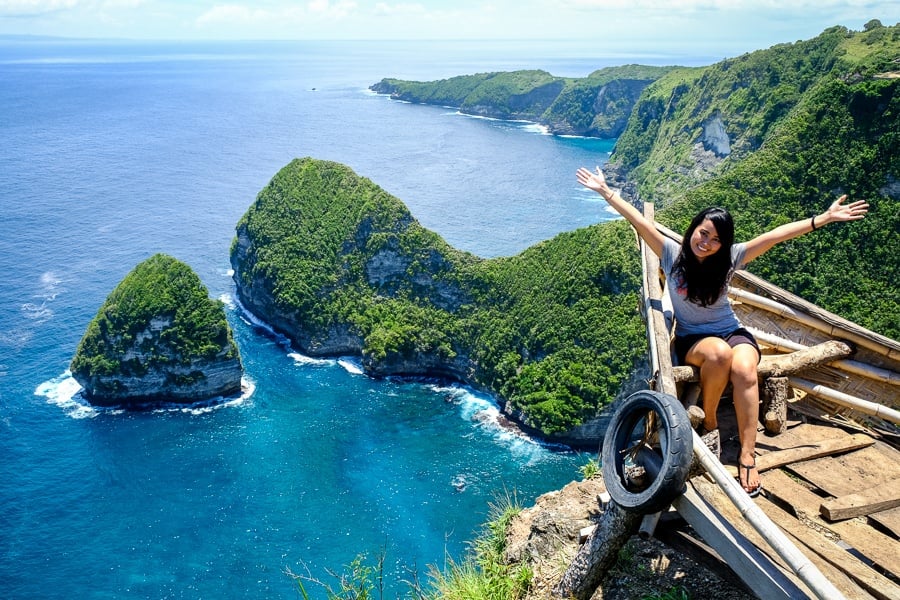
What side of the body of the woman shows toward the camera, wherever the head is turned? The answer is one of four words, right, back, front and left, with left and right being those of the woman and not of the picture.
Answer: front

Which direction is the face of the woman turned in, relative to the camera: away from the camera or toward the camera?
toward the camera
